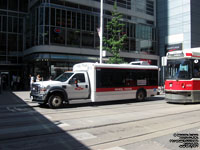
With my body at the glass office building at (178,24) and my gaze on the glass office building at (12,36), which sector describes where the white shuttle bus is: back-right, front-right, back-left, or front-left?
front-left

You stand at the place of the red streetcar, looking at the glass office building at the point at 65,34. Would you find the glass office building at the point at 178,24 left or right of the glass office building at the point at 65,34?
right

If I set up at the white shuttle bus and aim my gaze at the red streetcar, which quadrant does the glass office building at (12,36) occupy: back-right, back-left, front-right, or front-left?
back-left

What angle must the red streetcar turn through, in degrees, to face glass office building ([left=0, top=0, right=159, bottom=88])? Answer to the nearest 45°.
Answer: approximately 90° to its right

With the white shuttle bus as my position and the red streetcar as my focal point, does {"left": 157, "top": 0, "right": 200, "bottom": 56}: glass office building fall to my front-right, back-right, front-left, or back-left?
front-left

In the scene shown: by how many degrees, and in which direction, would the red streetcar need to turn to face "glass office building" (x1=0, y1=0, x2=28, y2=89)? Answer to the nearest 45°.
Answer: approximately 90° to its right

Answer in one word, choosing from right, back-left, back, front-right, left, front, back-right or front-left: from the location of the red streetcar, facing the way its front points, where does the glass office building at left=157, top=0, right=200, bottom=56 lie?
back-right

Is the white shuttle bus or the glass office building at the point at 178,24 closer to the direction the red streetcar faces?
the white shuttle bus

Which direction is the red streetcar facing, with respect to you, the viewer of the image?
facing the viewer and to the left of the viewer

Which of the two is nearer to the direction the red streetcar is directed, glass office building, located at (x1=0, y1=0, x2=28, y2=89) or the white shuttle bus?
the white shuttle bus
